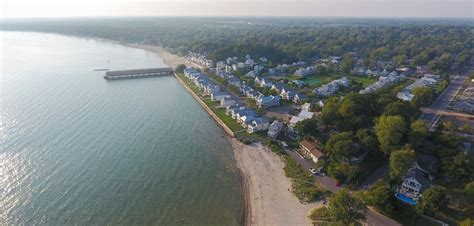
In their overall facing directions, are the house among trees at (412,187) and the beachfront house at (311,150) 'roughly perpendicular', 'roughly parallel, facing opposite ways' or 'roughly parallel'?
roughly parallel

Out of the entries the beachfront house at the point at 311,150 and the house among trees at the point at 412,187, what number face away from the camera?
0

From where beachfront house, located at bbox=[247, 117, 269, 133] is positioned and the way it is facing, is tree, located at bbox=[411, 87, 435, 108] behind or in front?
behind

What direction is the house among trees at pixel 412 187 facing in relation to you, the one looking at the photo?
facing the viewer and to the left of the viewer

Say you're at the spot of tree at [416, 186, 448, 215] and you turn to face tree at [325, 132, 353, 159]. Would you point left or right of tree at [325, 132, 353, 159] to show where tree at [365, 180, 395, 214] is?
left

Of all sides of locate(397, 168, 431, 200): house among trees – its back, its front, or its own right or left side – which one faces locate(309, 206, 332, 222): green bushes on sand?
front

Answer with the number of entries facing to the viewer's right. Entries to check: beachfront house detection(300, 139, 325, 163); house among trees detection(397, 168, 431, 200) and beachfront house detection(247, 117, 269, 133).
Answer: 0

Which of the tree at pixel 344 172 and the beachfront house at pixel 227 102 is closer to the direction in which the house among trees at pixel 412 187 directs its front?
the tree

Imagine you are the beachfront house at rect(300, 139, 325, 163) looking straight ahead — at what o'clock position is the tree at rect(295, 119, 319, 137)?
The tree is roughly at 4 o'clock from the beachfront house.

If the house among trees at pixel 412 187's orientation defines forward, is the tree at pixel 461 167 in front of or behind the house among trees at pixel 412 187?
behind

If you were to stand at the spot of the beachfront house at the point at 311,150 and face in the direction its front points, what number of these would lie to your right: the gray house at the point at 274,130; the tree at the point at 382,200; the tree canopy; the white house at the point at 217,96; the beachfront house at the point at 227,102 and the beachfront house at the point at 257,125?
4
